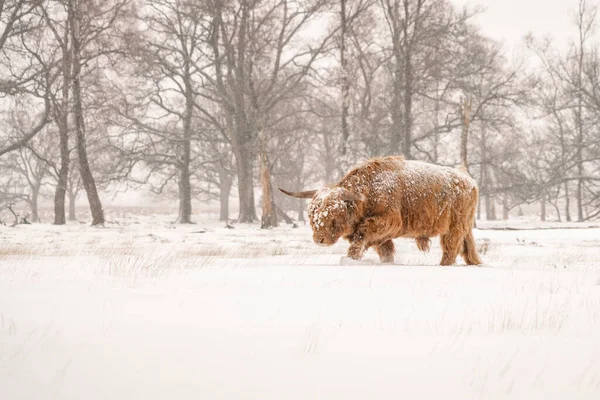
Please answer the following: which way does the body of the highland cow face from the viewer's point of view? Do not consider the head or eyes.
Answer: to the viewer's left
